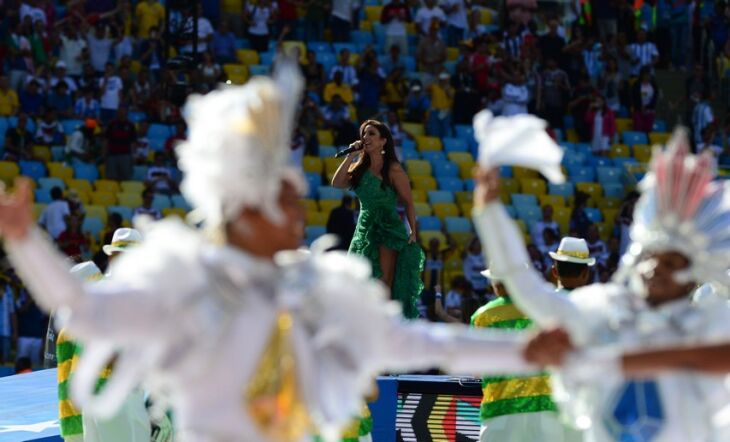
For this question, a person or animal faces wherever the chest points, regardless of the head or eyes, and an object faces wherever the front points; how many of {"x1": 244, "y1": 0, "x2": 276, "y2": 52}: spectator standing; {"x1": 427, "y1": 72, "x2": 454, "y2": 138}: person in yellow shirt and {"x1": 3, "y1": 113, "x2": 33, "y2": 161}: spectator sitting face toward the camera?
3

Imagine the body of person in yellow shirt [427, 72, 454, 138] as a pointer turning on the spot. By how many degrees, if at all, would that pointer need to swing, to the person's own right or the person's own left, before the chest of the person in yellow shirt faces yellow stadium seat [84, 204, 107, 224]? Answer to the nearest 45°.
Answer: approximately 45° to the person's own right

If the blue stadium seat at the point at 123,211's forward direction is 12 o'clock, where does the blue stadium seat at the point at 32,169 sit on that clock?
the blue stadium seat at the point at 32,169 is roughly at 4 o'clock from the blue stadium seat at the point at 123,211.

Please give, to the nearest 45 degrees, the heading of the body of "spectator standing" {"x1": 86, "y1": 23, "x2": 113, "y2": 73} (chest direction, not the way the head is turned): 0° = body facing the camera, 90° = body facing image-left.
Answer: approximately 0°

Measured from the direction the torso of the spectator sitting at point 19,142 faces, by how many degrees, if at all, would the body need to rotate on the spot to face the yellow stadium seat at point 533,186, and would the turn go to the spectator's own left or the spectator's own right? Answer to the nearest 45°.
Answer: approximately 90° to the spectator's own left

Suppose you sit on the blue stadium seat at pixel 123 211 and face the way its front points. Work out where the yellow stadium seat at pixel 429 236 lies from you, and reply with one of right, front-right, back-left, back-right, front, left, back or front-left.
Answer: left

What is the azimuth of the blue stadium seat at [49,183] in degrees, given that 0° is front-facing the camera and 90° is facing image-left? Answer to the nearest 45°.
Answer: approximately 0°

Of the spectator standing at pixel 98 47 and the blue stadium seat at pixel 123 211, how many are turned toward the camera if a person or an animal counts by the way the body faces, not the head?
2
